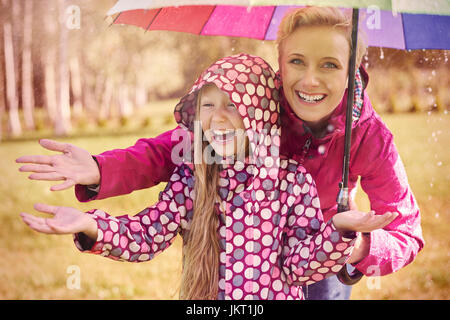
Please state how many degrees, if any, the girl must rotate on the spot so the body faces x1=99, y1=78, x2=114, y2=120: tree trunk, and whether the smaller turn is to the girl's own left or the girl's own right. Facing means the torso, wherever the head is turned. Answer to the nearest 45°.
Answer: approximately 135° to the girl's own right

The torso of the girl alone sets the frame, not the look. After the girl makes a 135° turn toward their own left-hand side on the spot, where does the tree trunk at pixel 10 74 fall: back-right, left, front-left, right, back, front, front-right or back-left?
left

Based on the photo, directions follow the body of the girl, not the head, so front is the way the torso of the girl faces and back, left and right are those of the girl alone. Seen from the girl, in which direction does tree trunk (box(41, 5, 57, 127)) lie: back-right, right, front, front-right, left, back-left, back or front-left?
back-right

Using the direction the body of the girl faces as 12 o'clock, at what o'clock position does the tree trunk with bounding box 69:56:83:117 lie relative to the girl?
The tree trunk is roughly at 5 o'clock from the girl.

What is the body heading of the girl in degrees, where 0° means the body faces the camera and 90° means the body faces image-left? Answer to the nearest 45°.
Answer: approximately 0°

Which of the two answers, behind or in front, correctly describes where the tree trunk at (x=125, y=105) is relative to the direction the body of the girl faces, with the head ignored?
behind
